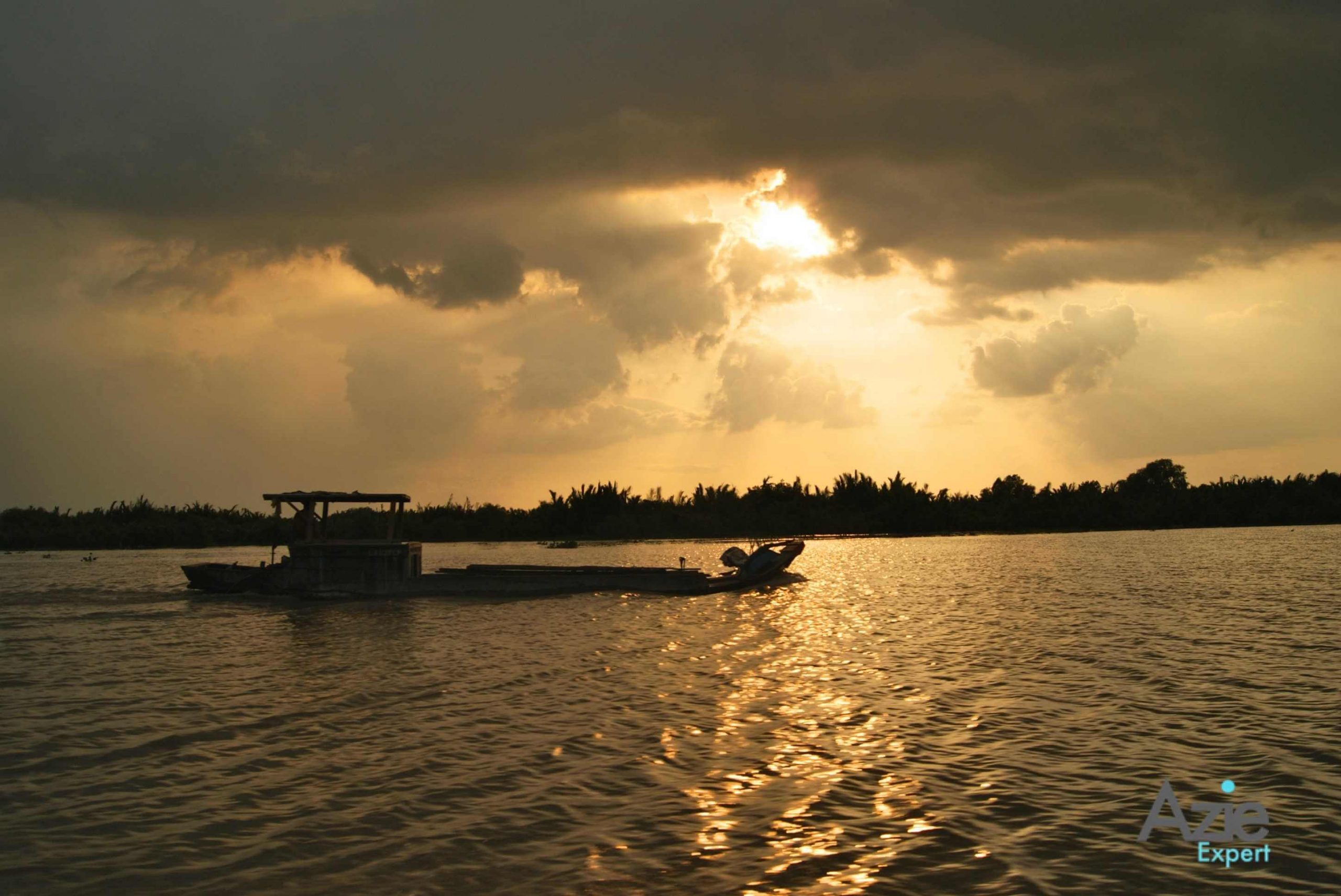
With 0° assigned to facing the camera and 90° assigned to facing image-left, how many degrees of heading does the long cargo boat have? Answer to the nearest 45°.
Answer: approximately 270°
